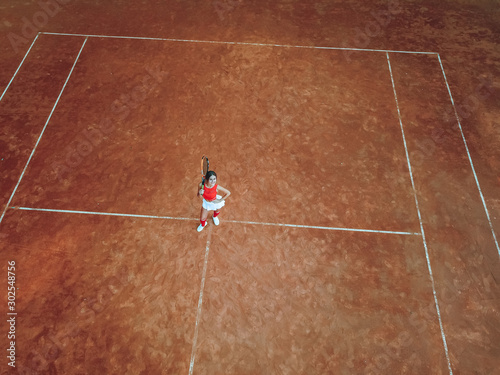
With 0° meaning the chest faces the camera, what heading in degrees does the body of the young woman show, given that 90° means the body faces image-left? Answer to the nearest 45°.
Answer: approximately 0°
